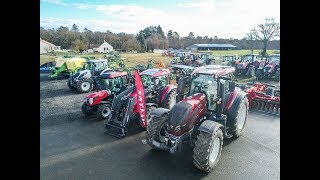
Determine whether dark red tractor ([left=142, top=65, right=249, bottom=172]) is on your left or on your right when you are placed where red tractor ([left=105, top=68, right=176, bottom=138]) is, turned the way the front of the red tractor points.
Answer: on your left

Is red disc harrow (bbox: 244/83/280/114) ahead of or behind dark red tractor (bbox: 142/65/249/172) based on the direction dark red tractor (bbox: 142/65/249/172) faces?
behind

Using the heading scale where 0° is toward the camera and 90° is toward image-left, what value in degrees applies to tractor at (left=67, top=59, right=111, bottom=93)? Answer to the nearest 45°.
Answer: approximately 45°

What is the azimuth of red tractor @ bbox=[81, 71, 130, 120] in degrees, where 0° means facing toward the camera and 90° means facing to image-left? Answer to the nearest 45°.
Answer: approximately 45°
